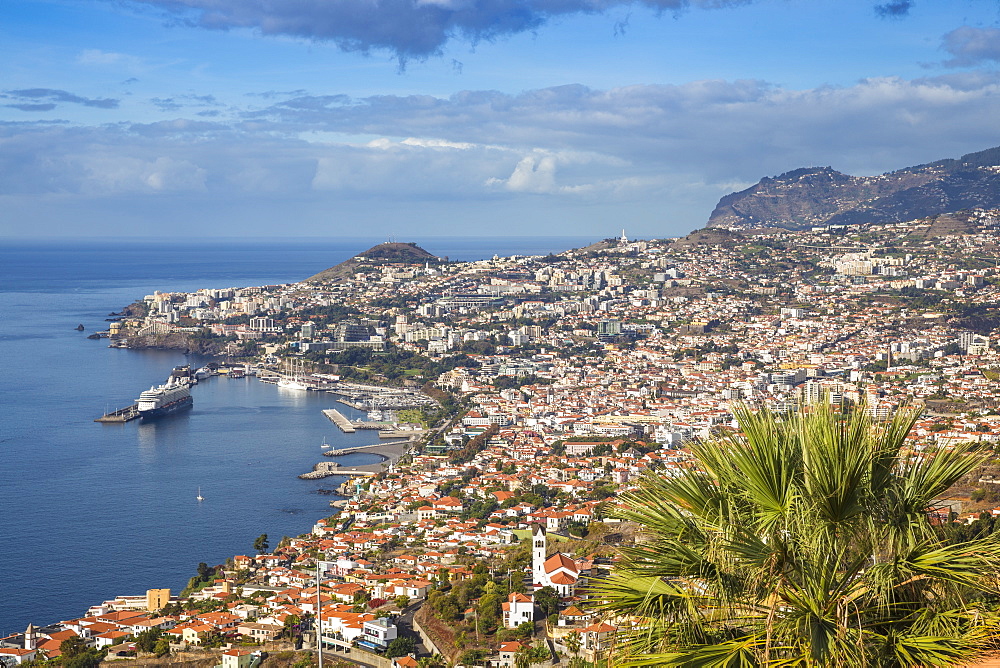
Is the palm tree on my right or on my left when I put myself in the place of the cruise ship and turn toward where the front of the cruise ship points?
on my left

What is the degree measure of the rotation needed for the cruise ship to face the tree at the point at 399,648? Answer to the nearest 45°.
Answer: approximately 45° to its left

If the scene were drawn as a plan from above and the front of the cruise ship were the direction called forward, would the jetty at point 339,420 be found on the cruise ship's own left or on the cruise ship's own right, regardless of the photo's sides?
on the cruise ship's own left

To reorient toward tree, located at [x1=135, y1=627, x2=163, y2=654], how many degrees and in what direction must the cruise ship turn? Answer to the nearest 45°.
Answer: approximately 45° to its left

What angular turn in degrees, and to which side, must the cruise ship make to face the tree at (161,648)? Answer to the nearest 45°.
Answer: approximately 45° to its left

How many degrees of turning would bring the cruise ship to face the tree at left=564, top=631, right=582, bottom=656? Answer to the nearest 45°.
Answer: approximately 45° to its left

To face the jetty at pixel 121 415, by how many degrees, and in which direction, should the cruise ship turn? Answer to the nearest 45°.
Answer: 0° — it already faces it

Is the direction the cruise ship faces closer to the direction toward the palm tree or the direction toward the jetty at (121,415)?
the jetty

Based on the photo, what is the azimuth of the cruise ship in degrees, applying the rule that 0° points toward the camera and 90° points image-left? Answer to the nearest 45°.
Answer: approximately 45°

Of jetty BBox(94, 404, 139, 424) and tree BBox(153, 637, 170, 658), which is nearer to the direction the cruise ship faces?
the jetty
